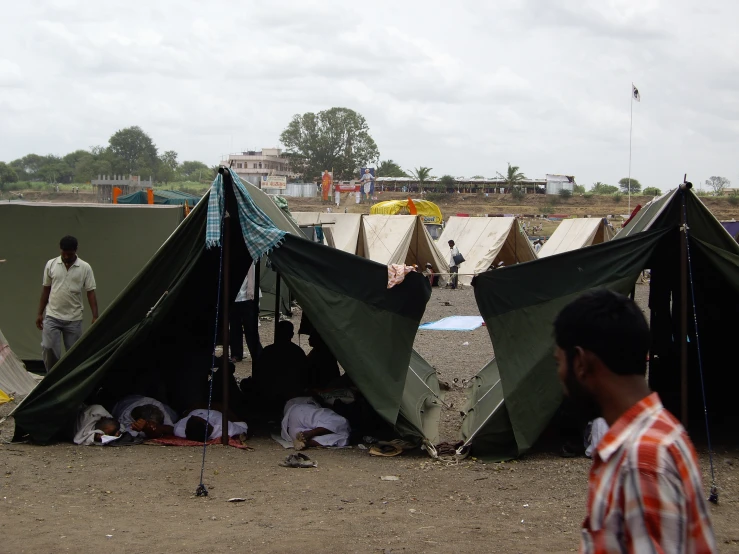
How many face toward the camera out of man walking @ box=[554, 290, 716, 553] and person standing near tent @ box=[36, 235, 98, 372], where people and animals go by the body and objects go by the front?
1

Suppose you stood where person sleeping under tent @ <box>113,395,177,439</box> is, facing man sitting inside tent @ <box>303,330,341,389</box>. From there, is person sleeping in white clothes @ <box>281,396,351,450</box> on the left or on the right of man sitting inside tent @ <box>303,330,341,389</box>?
right

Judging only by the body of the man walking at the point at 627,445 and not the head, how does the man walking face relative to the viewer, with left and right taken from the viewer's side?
facing to the left of the viewer

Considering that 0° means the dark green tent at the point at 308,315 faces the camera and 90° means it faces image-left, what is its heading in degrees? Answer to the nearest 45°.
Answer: approximately 0°

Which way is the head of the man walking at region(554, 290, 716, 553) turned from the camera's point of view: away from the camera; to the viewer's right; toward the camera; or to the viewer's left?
to the viewer's left

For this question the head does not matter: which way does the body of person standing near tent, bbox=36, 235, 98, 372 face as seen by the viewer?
toward the camera

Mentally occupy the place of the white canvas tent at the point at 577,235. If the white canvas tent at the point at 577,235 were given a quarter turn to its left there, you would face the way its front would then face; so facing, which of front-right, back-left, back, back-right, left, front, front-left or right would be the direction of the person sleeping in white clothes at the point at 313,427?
back-right

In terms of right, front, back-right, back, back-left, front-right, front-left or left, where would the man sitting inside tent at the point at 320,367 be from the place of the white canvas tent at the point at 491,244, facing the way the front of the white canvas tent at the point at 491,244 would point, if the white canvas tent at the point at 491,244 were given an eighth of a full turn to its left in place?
right

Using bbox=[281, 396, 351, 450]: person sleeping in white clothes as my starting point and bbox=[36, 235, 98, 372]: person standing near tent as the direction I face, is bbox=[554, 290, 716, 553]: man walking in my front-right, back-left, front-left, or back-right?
back-left

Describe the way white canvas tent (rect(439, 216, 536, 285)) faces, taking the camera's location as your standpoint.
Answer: facing the viewer and to the right of the viewer

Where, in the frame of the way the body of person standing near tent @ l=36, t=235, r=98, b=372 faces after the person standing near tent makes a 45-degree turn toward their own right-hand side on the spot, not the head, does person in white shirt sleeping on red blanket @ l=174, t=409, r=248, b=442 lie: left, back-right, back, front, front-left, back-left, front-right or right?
left

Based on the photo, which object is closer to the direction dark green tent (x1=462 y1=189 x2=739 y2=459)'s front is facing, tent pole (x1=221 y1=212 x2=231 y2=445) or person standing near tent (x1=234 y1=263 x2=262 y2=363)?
the tent pole

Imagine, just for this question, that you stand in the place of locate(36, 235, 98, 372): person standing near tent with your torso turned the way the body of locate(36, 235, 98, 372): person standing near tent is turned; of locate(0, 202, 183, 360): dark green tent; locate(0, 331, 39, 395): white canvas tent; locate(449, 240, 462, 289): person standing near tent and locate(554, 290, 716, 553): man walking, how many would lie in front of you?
1

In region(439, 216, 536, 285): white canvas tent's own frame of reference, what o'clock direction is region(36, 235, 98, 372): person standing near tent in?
The person standing near tent is roughly at 2 o'clock from the white canvas tent.

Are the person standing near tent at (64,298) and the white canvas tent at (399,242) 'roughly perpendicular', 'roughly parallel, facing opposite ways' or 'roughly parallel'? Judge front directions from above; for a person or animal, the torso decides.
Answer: roughly parallel
